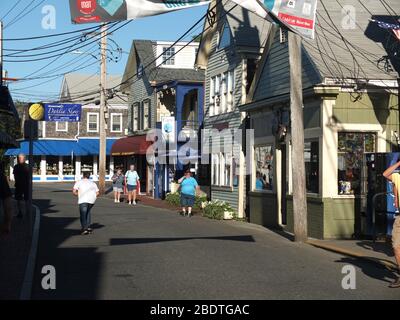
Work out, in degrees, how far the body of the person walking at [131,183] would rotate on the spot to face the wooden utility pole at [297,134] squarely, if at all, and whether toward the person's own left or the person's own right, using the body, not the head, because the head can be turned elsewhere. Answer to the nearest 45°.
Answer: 0° — they already face it

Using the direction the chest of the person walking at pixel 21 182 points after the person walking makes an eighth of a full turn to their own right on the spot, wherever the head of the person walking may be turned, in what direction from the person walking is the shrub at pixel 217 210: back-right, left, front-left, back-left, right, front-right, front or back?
back-left

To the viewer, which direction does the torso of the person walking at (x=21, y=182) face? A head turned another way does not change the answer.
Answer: toward the camera

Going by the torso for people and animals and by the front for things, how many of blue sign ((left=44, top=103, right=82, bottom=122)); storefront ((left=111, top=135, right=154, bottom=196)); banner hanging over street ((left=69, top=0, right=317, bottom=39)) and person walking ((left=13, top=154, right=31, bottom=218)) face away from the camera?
0

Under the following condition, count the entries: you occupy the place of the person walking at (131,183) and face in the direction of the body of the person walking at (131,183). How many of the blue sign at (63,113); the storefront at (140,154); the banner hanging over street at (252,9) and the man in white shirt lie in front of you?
2

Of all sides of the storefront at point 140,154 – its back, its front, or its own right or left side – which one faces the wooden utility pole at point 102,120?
front

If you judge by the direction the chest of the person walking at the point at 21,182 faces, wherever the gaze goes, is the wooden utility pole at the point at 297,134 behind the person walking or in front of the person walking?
in front

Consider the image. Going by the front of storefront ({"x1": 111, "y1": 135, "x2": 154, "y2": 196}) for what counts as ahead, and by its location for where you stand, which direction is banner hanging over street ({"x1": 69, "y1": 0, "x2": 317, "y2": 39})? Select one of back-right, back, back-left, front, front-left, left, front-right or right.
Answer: front-left

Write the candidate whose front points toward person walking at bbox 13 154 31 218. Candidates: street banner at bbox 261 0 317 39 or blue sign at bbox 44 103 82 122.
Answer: the blue sign

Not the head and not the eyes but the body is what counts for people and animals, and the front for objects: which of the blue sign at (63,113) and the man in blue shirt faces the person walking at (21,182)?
the blue sign

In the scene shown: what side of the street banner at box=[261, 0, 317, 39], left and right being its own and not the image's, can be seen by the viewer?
front

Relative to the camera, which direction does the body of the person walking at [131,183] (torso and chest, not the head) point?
toward the camera

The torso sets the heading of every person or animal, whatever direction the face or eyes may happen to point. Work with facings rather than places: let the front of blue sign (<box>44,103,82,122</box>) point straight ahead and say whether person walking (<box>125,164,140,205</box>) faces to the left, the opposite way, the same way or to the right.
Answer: the same way

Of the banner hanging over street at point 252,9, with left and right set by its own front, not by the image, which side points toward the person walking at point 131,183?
back

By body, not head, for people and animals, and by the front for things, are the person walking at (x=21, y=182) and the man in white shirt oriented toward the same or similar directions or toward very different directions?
very different directions

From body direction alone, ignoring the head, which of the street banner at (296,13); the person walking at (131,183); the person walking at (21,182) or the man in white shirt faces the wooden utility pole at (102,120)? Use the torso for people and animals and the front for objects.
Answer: the man in white shirt

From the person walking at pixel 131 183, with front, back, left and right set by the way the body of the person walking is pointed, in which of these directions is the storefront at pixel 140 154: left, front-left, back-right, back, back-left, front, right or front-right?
back
